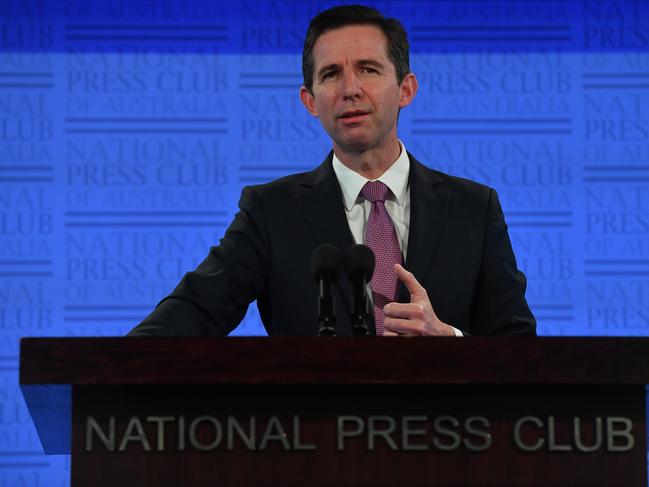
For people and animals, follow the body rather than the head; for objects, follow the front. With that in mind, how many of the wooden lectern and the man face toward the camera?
2

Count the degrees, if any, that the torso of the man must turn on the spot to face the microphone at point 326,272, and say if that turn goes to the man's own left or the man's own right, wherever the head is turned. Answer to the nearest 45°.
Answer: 0° — they already face it

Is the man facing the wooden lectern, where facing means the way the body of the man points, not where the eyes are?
yes

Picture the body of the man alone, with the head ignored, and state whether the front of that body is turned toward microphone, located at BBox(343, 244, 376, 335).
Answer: yes

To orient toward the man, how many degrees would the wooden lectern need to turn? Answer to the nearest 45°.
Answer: approximately 180°

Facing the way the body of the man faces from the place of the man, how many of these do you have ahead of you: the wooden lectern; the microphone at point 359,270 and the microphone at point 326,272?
3
